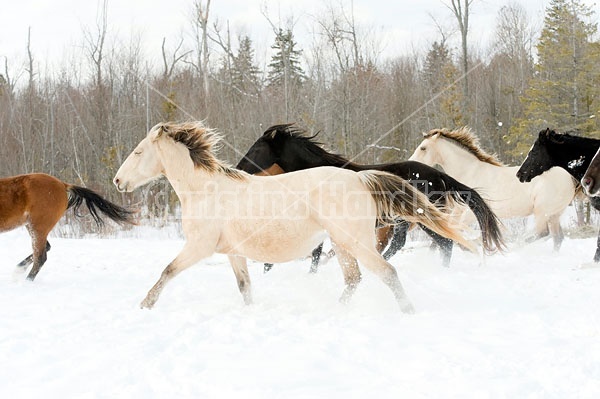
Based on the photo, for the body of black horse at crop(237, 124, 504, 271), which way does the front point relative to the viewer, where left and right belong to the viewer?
facing to the left of the viewer

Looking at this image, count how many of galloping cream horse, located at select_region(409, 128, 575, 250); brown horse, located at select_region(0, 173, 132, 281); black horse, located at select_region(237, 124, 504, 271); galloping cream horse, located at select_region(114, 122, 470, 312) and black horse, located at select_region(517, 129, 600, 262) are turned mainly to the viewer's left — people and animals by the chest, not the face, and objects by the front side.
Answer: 5

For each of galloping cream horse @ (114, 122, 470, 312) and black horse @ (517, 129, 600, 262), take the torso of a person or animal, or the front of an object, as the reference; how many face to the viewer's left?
2

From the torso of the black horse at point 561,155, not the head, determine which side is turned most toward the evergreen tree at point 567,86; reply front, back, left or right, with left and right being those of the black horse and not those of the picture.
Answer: right

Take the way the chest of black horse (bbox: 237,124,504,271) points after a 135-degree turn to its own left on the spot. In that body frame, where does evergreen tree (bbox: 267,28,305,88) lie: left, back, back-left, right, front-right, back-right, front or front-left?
back-left

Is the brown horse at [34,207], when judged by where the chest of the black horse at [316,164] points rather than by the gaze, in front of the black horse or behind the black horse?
in front

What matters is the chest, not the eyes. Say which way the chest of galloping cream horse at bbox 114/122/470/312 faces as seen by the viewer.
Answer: to the viewer's left

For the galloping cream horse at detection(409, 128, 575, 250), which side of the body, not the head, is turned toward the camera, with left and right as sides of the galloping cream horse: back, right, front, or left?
left

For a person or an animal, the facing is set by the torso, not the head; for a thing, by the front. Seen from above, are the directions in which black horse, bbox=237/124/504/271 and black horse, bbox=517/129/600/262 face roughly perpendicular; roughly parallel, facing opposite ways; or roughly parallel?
roughly parallel

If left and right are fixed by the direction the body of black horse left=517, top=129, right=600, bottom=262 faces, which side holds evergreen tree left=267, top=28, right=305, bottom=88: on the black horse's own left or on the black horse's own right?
on the black horse's own right

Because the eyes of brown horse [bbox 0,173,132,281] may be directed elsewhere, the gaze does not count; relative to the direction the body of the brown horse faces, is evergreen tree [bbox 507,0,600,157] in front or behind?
behind

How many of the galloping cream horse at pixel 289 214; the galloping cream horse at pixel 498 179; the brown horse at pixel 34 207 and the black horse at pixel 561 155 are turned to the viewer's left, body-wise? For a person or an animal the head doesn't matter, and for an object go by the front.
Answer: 4

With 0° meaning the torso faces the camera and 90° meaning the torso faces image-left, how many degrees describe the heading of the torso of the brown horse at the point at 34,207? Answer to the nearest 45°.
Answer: approximately 90°

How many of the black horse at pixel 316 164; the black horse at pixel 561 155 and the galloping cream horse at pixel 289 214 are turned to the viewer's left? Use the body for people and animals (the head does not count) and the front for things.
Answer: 3

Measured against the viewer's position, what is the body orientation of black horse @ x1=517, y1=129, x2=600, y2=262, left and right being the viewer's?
facing to the left of the viewer

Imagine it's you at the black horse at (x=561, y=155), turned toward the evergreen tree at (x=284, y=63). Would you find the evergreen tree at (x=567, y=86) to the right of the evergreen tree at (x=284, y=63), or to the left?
right

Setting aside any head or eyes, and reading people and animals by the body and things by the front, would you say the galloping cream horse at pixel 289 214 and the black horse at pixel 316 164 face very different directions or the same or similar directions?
same or similar directions
